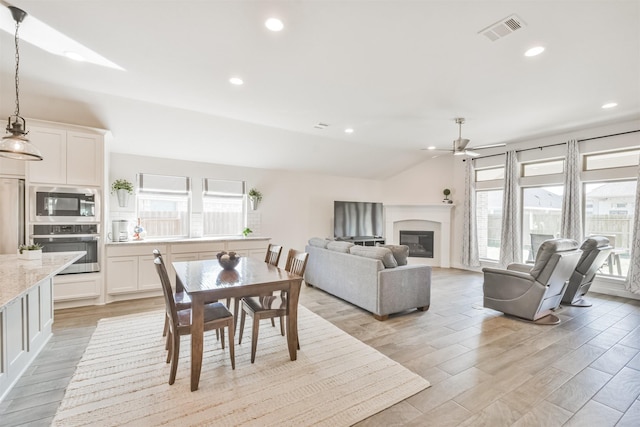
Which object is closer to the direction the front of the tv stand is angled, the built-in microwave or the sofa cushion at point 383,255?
the sofa cushion

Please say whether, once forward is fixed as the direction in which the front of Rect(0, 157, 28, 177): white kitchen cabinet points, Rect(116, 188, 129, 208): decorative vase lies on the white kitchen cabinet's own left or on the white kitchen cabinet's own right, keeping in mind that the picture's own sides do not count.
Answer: on the white kitchen cabinet's own left

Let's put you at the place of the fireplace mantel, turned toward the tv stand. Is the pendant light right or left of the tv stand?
left

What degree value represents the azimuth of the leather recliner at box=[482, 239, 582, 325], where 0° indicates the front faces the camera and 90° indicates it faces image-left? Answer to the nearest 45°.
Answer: approximately 135°

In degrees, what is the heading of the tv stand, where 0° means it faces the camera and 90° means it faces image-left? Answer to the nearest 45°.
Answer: approximately 0°

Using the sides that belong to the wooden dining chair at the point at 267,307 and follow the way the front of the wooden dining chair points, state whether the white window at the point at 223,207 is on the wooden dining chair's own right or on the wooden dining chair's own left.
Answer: on the wooden dining chair's own right

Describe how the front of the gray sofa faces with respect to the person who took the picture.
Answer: facing away from the viewer and to the right of the viewer

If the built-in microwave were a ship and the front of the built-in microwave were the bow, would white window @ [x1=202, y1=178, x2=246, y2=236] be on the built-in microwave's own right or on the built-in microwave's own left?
on the built-in microwave's own left

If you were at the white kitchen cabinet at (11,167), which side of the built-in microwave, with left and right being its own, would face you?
right
